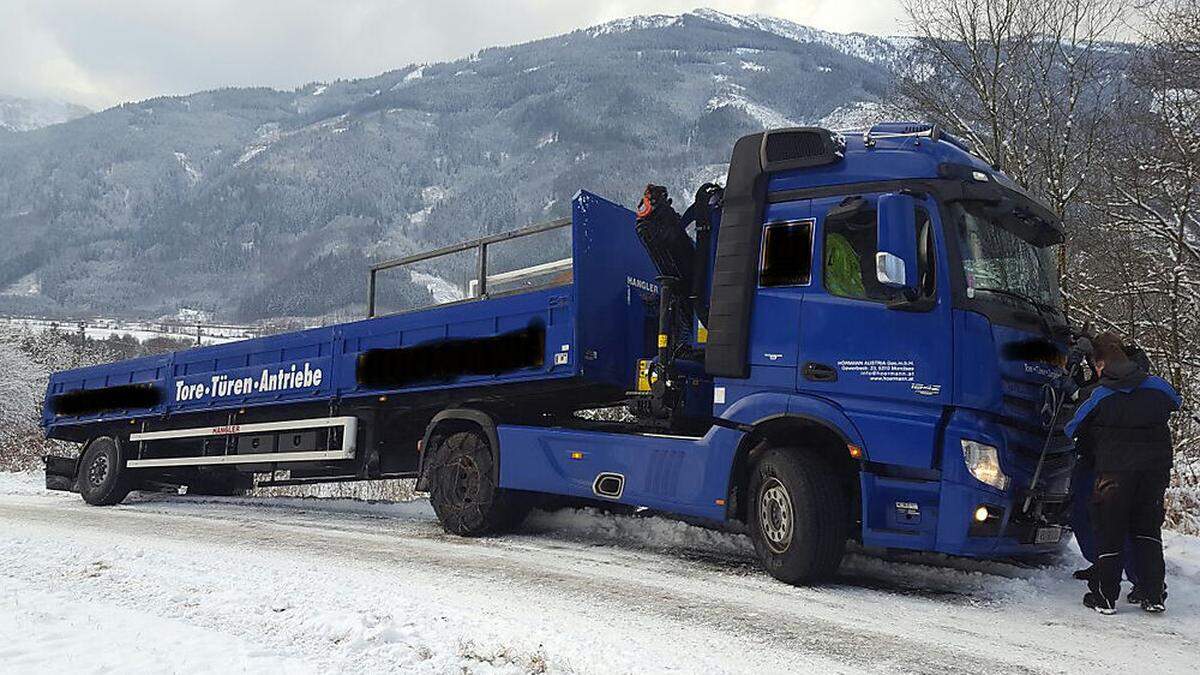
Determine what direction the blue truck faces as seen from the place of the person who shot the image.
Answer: facing the viewer and to the right of the viewer

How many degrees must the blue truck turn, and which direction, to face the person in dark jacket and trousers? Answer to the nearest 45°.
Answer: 0° — it already faces them

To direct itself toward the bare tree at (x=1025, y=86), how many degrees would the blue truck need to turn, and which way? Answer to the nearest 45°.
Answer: approximately 90° to its left

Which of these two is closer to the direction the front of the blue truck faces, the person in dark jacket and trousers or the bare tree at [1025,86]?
the person in dark jacket and trousers
